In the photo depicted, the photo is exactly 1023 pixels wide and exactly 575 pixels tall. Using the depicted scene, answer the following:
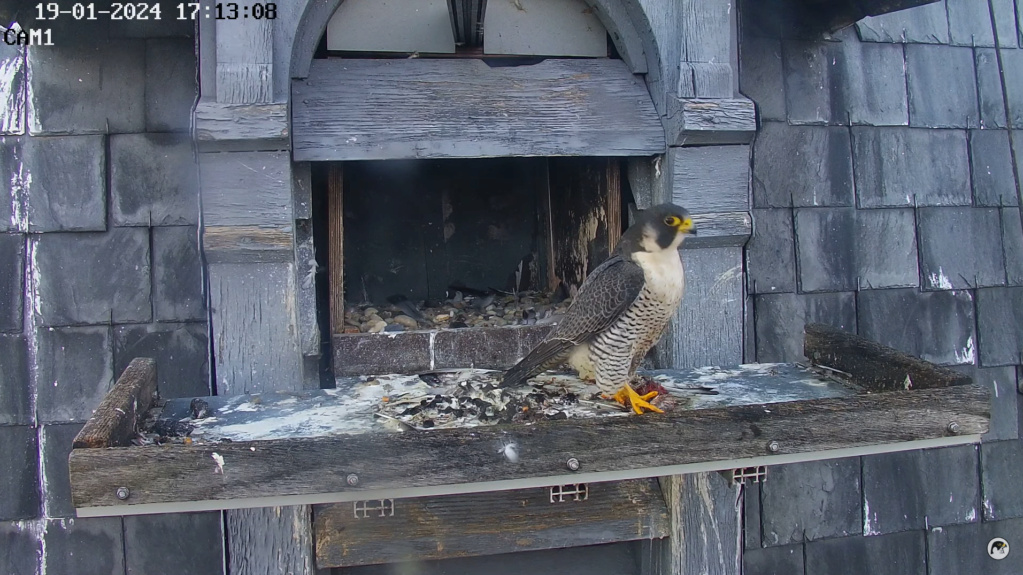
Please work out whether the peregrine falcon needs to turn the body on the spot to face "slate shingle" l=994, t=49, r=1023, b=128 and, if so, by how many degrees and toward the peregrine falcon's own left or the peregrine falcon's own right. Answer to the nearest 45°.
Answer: approximately 45° to the peregrine falcon's own left

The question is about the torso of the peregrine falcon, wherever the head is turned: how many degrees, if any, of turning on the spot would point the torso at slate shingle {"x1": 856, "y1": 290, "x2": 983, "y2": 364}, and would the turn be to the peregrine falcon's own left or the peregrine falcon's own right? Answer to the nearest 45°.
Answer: approximately 45° to the peregrine falcon's own left

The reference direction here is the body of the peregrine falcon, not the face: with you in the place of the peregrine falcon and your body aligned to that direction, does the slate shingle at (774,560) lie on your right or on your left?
on your left

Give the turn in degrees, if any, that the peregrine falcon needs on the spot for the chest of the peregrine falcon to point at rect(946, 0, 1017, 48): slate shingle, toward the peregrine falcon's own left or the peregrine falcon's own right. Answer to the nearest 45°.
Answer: approximately 45° to the peregrine falcon's own left

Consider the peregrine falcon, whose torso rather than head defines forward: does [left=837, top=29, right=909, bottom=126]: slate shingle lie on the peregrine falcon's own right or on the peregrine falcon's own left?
on the peregrine falcon's own left

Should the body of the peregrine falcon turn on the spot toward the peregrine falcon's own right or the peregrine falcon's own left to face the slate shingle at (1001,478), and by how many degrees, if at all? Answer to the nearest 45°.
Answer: approximately 45° to the peregrine falcon's own left

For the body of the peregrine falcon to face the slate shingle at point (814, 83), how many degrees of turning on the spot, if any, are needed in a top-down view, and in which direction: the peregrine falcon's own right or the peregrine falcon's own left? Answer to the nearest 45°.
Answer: approximately 45° to the peregrine falcon's own left

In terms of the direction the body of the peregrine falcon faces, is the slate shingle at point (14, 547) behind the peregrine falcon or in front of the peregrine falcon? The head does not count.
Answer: behind

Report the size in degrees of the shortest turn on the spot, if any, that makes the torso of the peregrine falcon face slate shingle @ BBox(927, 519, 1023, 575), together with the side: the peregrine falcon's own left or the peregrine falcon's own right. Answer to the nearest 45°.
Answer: approximately 45° to the peregrine falcon's own left

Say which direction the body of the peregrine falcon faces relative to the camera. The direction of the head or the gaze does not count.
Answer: to the viewer's right

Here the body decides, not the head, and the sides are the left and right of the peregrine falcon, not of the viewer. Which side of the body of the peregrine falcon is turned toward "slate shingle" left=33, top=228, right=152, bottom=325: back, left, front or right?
back
